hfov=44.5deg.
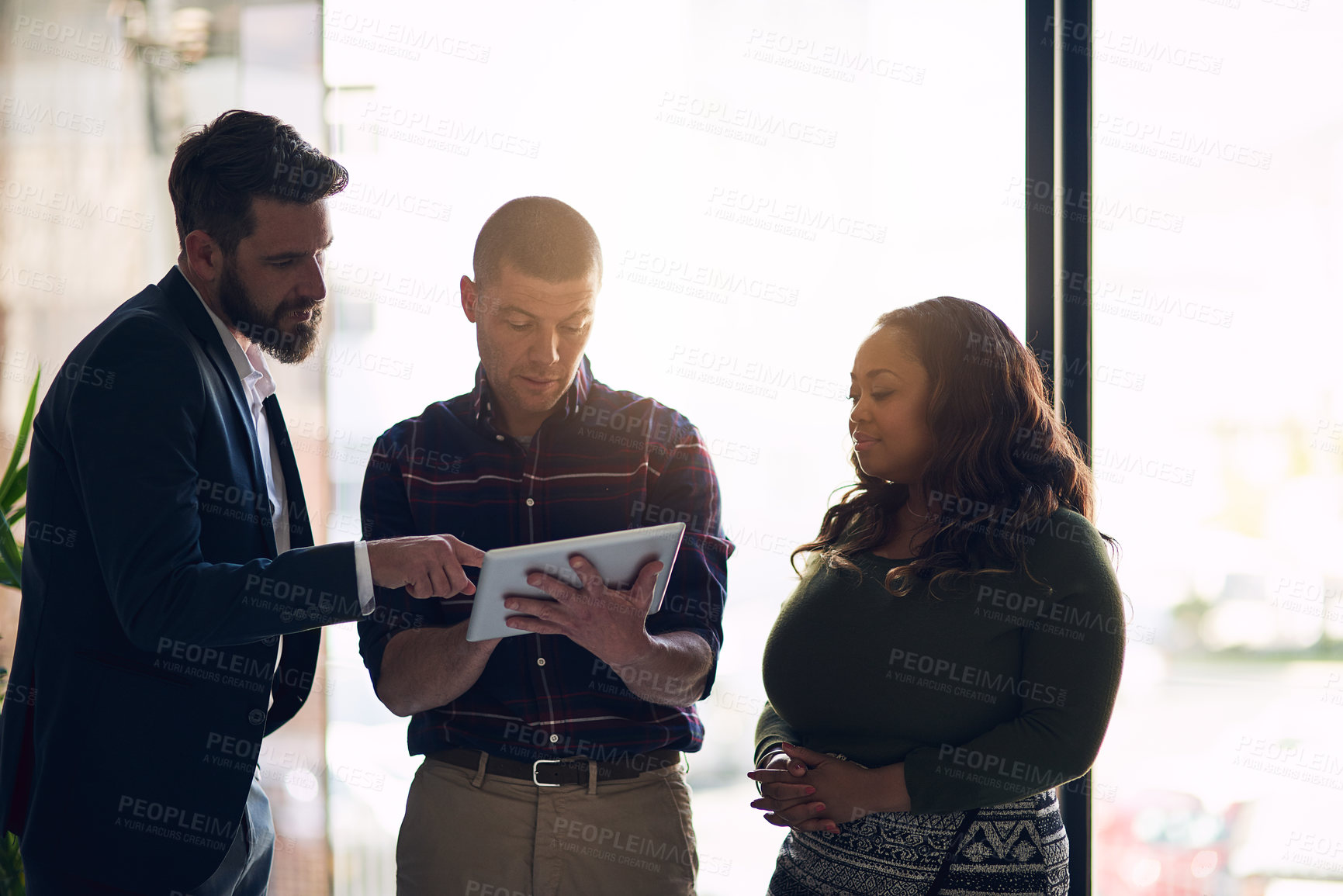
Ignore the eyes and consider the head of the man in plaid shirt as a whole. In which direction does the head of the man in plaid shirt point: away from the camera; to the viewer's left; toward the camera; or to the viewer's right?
toward the camera

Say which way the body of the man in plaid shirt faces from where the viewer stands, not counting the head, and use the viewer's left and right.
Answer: facing the viewer

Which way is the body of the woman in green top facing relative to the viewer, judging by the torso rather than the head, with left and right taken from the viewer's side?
facing the viewer and to the left of the viewer

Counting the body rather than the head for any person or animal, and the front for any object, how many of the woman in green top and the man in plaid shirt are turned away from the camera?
0
